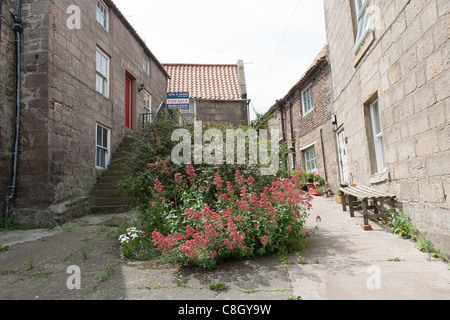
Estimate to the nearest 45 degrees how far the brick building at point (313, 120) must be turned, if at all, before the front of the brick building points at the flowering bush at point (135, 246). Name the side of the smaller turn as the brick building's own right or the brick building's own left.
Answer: approximately 45° to the brick building's own left

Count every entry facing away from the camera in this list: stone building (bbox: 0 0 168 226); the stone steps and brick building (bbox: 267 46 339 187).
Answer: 0

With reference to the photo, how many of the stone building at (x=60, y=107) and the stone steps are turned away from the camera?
0

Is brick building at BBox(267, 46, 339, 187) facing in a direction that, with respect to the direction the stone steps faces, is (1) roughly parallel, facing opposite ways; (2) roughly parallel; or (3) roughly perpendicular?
roughly perpendicular

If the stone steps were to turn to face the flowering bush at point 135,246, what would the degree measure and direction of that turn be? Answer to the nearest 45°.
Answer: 0° — it already faces it

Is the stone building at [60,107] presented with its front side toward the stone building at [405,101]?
yes

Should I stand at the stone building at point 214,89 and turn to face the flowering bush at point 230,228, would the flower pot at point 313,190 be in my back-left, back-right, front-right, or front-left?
front-left

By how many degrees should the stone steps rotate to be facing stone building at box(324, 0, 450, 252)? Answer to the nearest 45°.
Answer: approximately 45° to its left

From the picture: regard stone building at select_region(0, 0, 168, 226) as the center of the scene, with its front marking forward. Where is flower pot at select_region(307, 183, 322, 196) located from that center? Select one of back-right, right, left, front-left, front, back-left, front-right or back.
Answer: front-left

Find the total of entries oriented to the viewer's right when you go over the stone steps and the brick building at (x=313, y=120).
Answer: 0

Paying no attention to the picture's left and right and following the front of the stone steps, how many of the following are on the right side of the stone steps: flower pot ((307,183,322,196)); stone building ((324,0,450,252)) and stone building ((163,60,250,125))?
0

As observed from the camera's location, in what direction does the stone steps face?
facing the viewer

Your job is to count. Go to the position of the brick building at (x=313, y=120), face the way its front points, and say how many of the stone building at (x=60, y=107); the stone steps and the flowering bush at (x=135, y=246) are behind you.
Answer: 0

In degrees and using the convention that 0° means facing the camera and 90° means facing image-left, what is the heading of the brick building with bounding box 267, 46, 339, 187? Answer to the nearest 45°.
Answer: approximately 45°

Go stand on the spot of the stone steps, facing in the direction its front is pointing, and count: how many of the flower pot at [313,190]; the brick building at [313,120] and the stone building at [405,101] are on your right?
0

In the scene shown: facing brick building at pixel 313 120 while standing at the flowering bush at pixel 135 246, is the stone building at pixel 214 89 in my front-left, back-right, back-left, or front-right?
front-left

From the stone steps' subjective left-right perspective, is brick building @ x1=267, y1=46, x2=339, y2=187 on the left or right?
on its left
